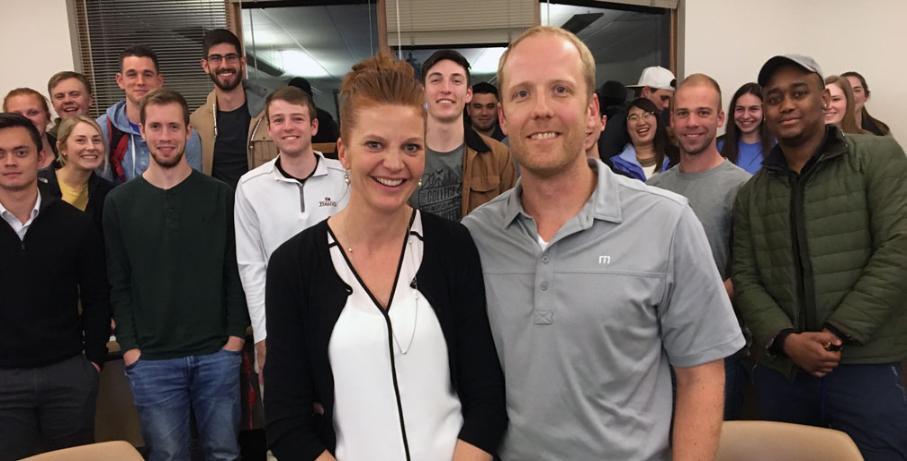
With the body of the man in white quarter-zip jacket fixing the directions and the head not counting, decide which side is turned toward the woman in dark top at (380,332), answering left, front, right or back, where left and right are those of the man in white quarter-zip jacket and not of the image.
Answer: front

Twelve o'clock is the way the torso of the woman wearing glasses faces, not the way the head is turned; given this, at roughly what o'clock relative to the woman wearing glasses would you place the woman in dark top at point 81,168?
The woman in dark top is roughly at 2 o'clock from the woman wearing glasses.

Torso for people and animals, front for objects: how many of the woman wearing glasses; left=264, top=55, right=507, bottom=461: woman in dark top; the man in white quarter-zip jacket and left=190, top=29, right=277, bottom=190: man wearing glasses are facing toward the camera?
4

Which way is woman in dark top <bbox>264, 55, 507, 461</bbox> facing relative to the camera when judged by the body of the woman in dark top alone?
toward the camera

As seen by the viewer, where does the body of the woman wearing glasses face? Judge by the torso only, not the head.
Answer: toward the camera

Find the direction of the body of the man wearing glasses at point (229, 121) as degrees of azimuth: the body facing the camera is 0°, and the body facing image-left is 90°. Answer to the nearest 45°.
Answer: approximately 0°

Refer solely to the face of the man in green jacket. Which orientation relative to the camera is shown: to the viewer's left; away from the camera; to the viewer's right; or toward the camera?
toward the camera

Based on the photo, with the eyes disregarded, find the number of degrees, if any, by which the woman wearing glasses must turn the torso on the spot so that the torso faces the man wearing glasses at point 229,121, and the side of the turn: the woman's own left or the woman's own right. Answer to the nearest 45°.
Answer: approximately 90° to the woman's own right

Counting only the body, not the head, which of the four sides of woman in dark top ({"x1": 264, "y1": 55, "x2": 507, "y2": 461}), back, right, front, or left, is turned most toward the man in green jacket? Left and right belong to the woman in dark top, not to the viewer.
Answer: left

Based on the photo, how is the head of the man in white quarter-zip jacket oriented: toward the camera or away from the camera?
toward the camera

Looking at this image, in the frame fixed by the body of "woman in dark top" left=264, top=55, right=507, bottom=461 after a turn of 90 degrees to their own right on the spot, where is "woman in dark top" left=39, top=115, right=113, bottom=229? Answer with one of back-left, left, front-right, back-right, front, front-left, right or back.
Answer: front-right

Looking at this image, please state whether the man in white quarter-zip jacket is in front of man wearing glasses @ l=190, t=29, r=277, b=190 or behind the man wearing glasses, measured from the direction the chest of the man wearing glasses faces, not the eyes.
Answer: in front

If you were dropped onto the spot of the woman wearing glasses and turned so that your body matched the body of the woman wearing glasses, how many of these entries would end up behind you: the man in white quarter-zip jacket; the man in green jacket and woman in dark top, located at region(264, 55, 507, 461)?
0

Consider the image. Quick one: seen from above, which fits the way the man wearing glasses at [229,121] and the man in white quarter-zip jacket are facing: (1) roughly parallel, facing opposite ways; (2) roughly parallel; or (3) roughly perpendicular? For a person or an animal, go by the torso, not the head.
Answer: roughly parallel

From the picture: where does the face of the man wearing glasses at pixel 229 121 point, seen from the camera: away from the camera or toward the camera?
toward the camera

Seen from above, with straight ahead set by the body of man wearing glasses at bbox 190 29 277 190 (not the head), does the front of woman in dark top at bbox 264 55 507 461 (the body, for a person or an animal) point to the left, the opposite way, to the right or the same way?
the same way

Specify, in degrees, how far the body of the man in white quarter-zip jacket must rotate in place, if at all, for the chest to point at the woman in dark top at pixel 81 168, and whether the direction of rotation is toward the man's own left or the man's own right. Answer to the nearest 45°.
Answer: approximately 135° to the man's own right

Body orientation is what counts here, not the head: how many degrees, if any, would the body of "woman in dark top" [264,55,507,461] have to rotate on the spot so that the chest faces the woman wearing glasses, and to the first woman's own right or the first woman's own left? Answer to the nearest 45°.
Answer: approximately 135° to the first woman's own left

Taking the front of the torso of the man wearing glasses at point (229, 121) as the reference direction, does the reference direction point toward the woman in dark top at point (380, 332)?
yes
